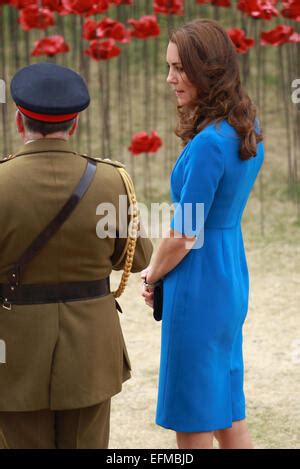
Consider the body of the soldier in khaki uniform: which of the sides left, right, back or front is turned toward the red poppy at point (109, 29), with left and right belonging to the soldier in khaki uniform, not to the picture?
front

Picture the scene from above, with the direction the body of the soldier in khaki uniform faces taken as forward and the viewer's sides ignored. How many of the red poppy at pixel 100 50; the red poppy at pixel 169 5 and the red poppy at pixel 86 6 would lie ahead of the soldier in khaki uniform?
3

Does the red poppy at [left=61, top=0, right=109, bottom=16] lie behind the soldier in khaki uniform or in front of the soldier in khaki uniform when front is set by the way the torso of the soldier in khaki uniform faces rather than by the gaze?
in front

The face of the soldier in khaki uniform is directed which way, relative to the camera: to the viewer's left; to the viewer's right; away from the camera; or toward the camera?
away from the camera

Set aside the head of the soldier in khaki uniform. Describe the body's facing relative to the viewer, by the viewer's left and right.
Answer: facing away from the viewer

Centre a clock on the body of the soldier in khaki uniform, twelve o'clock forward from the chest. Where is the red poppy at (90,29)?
The red poppy is roughly at 12 o'clock from the soldier in khaki uniform.

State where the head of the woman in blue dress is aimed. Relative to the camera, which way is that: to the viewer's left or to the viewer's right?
to the viewer's left

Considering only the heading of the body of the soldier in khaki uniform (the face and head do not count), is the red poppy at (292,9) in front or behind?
in front

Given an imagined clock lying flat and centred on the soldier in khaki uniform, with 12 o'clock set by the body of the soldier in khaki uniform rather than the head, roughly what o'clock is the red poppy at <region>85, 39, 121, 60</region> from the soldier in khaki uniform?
The red poppy is roughly at 12 o'clock from the soldier in khaki uniform.

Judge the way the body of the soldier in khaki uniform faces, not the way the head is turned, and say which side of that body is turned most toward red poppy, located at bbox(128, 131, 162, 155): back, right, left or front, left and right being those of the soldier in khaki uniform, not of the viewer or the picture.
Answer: front

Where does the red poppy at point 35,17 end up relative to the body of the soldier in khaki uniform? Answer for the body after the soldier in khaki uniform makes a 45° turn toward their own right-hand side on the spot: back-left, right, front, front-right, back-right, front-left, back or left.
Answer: front-left
